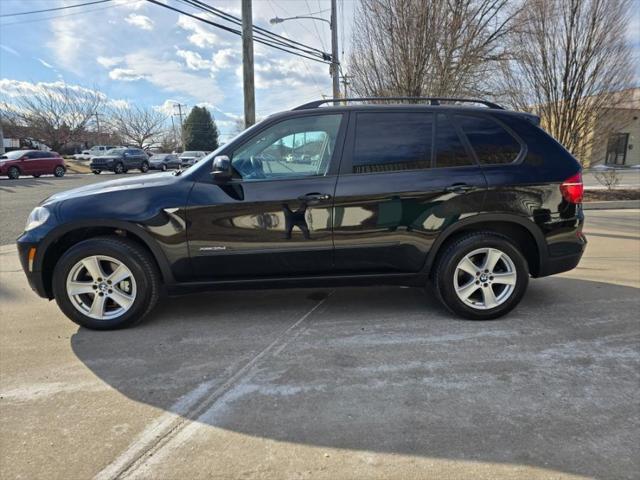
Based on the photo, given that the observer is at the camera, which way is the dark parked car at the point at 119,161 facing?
facing the viewer and to the left of the viewer

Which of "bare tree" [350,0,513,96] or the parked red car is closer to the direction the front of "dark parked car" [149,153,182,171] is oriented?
the parked red car

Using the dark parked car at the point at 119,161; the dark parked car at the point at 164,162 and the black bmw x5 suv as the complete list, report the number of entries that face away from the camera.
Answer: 0

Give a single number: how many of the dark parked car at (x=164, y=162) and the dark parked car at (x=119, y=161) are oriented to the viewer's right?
0

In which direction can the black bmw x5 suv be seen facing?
to the viewer's left

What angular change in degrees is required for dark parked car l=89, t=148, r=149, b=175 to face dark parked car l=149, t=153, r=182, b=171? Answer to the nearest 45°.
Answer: approximately 180°

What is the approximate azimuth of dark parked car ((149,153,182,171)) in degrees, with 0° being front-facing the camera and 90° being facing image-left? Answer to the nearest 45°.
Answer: approximately 45°

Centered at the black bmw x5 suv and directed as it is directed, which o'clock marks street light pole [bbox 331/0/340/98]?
The street light pole is roughly at 3 o'clock from the black bmw x5 suv.

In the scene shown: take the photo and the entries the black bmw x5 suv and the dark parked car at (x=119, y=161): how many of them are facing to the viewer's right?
0
